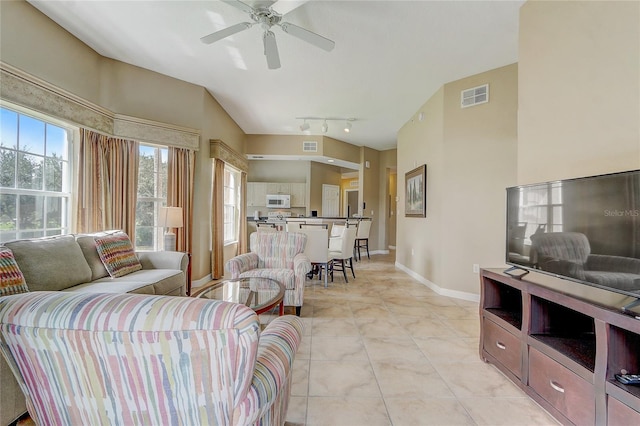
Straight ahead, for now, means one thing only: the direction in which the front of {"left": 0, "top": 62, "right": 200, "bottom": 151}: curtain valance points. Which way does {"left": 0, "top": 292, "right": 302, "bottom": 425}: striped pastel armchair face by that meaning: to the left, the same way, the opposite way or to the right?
to the left

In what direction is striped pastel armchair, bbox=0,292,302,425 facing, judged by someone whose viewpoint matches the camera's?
facing away from the viewer and to the right of the viewer

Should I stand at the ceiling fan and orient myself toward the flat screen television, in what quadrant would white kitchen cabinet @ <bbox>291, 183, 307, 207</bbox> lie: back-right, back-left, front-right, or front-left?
back-left

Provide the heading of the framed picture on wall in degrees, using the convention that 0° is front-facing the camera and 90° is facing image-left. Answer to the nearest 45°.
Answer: approximately 45°

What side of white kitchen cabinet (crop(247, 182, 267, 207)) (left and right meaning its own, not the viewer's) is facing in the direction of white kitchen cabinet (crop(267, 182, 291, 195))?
left

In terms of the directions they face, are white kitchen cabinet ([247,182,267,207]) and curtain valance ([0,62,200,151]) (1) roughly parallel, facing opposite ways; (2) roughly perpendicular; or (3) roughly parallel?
roughly perpendicular

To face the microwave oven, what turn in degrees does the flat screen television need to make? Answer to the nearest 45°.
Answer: approximately 90° to its right

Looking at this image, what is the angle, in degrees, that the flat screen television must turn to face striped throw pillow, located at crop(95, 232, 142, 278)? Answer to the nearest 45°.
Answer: approximately 45° to its right
